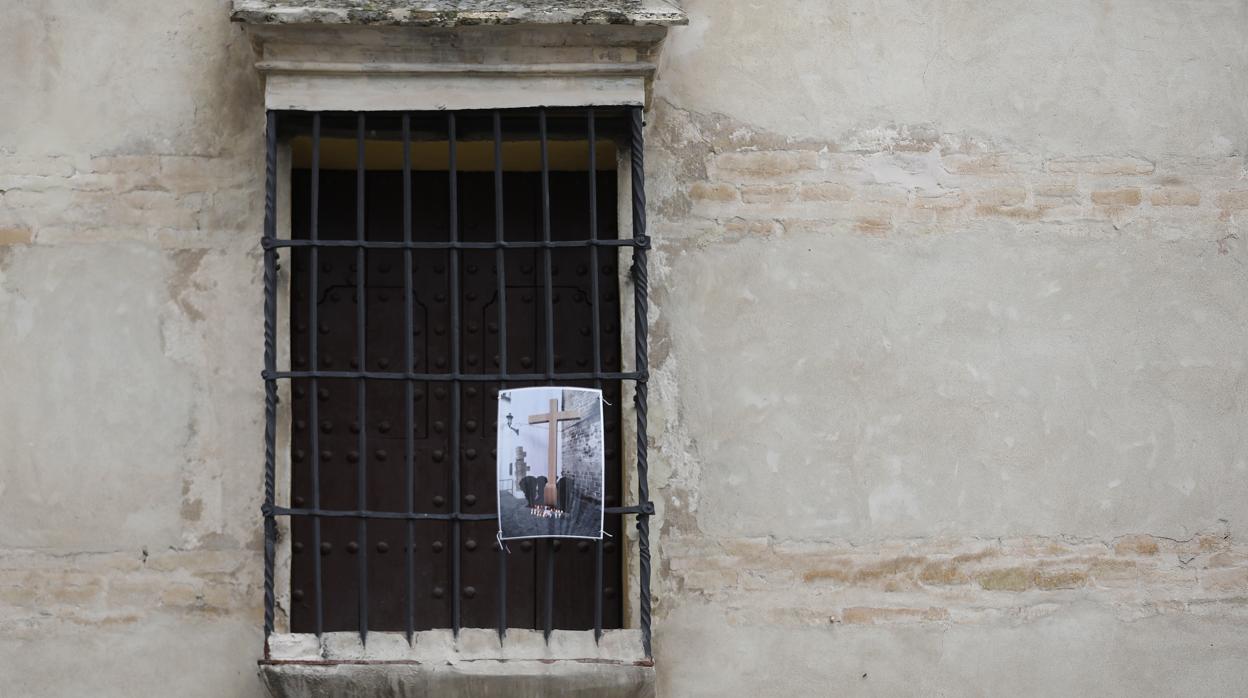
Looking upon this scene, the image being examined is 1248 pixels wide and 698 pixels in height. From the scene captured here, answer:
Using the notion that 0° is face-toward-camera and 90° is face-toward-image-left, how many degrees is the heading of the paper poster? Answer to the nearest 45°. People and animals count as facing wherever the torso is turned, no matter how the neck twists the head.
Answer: approximately 0°
